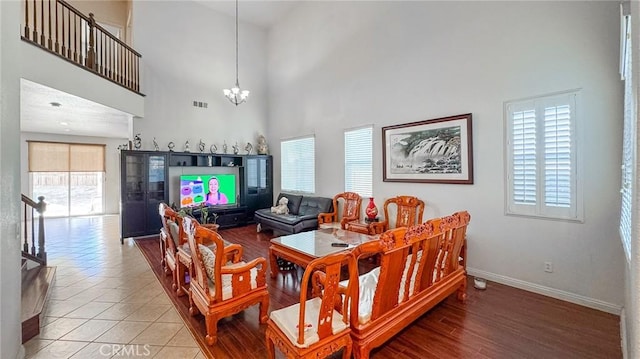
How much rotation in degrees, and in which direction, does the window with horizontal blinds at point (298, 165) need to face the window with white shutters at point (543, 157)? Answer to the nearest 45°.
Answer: approximately 90° to its left

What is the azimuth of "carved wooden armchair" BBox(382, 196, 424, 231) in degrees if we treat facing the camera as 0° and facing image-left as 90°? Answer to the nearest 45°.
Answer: approximately 45°

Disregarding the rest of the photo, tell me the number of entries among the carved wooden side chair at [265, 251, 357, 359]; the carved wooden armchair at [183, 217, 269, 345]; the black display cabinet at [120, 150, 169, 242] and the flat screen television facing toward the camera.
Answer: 2

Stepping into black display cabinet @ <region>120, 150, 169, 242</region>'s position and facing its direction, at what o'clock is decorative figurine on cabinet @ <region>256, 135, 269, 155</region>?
The decorative figurine on cabinet is roughly at 9 o'clock from the black display cabinet.

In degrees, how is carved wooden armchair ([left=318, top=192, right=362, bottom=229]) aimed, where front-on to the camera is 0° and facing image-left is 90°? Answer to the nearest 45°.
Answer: approximately 45°

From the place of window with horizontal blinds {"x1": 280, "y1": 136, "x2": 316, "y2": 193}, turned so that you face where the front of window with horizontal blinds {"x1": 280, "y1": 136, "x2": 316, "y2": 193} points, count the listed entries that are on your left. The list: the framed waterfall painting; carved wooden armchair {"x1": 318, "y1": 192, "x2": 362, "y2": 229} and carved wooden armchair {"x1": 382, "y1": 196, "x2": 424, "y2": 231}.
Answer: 3

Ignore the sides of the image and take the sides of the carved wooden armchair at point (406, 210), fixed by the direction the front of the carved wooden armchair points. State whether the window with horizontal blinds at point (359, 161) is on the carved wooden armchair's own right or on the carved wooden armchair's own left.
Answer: on the carved wooden armchair's own right

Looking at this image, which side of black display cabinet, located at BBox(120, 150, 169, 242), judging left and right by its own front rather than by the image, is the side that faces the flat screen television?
left

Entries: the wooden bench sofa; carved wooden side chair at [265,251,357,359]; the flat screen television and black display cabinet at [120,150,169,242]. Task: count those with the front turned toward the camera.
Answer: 2

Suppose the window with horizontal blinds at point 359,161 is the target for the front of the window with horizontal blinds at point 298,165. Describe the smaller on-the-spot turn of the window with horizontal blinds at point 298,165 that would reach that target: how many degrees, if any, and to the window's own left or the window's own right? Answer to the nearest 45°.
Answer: approximately 90° to the window's own left

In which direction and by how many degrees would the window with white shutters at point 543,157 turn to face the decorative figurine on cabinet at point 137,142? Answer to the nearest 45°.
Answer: approximately 45° to its right
